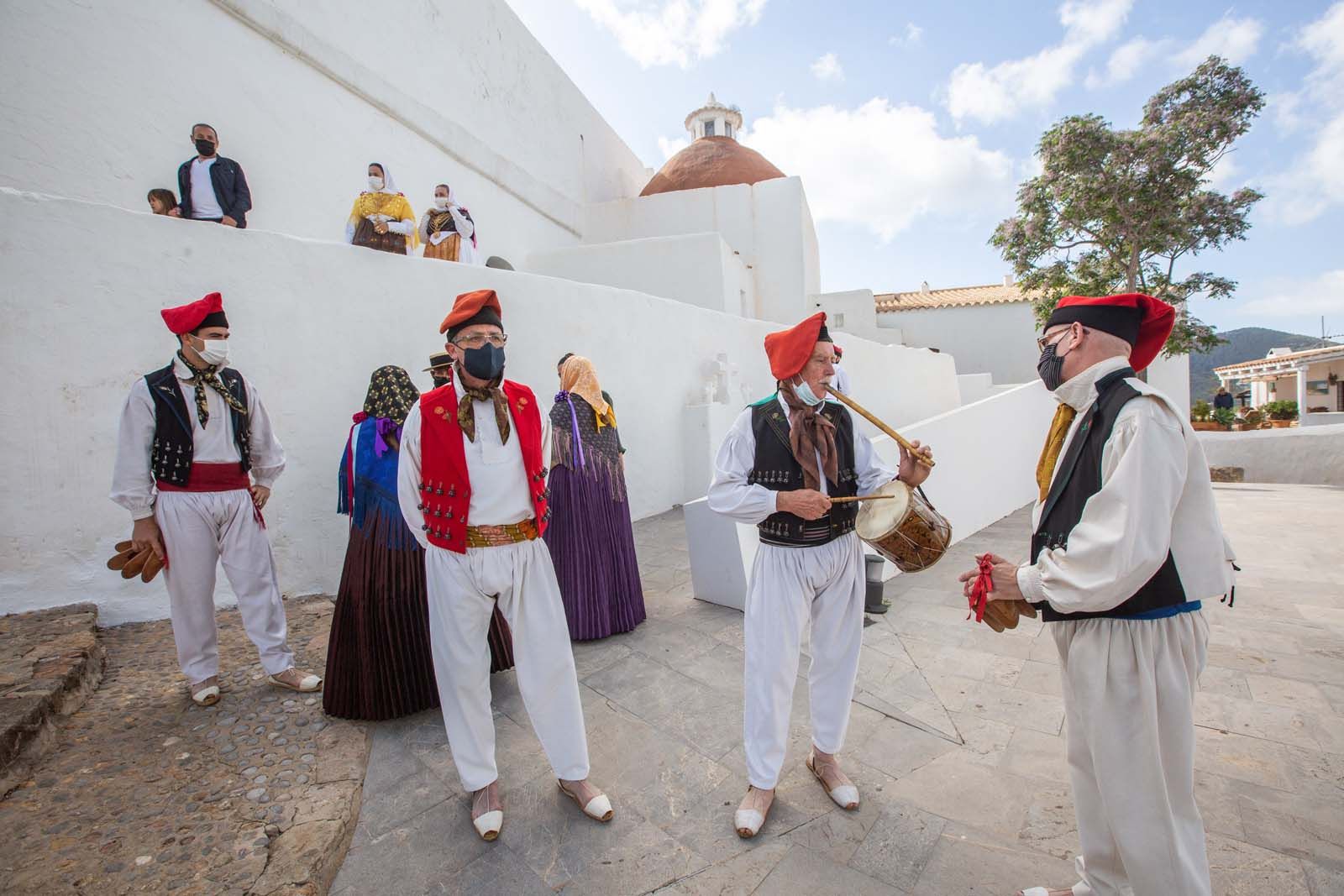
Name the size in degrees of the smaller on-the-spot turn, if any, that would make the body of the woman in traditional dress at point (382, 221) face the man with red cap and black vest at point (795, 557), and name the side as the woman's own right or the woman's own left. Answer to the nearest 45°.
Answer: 0° — they already face them

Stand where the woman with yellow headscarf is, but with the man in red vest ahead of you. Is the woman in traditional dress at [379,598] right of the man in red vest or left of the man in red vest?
right

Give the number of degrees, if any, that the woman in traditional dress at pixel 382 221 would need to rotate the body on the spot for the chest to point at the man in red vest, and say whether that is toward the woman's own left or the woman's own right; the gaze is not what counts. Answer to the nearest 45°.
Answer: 0° — they already face them

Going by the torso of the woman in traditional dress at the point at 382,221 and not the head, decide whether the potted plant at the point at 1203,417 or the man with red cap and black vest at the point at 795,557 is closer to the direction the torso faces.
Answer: the man with red cap and black vest

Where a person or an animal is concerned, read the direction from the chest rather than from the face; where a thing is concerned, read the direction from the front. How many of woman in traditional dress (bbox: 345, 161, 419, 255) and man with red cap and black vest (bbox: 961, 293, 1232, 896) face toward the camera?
1

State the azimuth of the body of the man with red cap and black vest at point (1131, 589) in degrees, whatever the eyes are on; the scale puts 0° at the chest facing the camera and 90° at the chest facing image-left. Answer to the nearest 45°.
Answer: approximately 90°

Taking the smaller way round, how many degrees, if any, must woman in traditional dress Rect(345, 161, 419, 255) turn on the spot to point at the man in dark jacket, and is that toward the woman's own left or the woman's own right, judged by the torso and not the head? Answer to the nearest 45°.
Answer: approximately 90° to the woman's own right

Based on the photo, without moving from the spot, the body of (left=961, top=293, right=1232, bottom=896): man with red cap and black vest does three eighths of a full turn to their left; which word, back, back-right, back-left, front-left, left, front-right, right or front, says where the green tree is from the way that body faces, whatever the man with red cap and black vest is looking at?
back-left

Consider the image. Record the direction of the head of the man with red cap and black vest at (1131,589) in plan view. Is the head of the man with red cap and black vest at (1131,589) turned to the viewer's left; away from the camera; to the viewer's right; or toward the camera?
to the viewer's left

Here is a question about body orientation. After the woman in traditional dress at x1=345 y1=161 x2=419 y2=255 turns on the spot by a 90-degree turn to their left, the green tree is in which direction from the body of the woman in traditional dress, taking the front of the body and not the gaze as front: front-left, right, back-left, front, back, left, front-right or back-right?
front

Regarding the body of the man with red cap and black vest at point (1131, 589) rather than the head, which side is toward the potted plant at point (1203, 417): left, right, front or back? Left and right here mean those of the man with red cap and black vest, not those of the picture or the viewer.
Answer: right

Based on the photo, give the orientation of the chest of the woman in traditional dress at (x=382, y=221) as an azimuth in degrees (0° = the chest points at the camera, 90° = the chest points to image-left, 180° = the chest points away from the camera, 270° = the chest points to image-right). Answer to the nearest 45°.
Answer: approximately 0°

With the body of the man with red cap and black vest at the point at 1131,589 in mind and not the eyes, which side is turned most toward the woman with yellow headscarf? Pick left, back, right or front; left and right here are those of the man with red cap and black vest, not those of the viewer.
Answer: front

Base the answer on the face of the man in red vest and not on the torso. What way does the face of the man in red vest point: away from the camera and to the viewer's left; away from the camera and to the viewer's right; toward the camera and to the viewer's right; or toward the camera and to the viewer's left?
toward the camera and to the viewer's right

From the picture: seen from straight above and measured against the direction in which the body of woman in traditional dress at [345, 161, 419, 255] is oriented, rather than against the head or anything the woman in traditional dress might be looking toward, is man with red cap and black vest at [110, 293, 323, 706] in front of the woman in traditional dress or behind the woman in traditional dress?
in front
